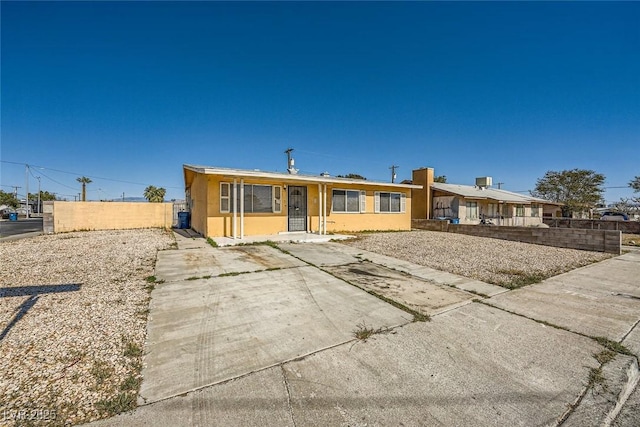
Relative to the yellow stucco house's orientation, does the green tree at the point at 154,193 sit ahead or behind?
behind

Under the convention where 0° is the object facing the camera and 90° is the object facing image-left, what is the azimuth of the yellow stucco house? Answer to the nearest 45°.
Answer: approximately 315°

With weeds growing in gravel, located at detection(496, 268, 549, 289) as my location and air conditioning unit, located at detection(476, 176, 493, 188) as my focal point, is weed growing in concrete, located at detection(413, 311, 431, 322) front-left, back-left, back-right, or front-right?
back-left

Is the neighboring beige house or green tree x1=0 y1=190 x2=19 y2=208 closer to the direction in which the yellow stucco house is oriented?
the neighboring beige house

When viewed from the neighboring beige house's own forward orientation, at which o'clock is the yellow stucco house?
The yellow stucco house is roughly at 2 o'clock from the neighboring beige house.

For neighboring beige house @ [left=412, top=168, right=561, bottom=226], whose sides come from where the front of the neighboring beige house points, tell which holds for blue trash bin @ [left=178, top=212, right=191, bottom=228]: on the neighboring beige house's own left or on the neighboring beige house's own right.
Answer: on the neighboring beige house's own right

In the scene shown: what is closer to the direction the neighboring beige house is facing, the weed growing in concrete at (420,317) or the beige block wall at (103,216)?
the weed growing in concrete

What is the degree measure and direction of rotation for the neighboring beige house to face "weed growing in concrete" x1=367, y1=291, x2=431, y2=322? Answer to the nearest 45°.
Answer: approximately 45° to its right

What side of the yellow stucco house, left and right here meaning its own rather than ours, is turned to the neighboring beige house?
left

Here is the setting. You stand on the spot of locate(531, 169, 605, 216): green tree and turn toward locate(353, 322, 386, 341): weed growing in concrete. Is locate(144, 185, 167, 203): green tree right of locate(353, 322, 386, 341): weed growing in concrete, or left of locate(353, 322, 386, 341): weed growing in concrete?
right
